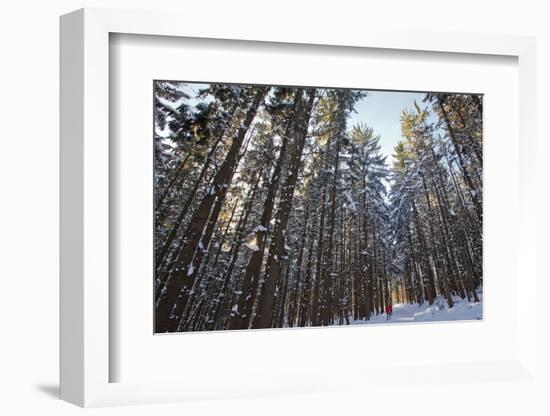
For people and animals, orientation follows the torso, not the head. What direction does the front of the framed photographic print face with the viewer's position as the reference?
facing the viewer and to the right of the viewer
